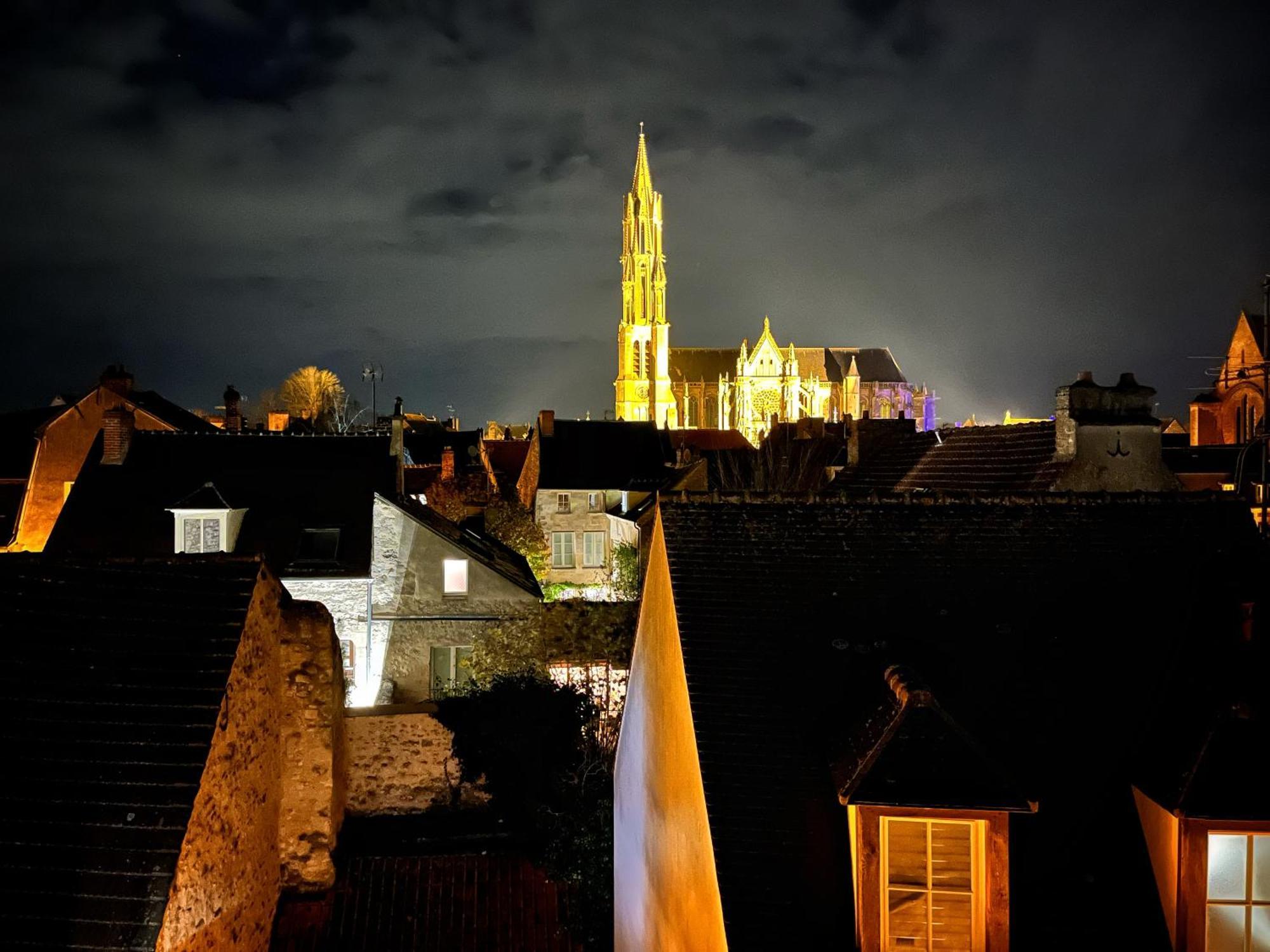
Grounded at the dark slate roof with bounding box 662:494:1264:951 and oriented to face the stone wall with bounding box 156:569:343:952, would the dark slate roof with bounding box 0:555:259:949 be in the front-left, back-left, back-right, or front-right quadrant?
front-left

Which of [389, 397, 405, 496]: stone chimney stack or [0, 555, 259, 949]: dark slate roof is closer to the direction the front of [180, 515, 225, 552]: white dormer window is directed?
the dark slate roof

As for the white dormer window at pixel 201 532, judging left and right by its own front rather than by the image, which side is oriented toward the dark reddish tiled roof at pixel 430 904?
front

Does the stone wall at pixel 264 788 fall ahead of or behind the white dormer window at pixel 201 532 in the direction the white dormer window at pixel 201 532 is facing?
ahead

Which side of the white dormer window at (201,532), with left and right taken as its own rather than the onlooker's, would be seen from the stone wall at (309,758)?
front

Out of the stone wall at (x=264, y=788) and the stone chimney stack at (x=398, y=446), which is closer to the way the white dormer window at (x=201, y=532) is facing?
the stone wall

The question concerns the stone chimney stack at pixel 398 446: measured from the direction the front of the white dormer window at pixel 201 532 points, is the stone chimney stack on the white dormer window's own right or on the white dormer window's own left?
on the white dormer window's own left

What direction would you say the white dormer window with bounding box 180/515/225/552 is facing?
toward the camera
